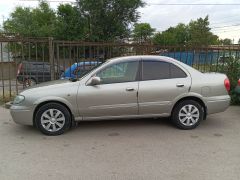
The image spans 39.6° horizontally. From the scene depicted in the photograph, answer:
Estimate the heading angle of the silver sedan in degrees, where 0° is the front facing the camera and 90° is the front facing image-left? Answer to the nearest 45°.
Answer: approximately 90°

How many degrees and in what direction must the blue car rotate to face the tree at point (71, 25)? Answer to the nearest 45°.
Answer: approximately 90° to its right

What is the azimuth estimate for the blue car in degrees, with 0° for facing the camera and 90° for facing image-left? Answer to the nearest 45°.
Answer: approximately 90°

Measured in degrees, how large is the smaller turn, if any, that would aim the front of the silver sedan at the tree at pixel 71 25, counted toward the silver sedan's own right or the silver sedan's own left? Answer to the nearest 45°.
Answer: approximately 90° to the silver sedan's own right

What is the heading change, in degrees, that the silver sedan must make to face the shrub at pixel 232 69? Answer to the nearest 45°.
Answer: approximately 135° to its right

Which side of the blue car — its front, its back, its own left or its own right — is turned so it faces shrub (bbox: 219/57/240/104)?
back

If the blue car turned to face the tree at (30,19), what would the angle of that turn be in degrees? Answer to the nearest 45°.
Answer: approximately 90° to its right

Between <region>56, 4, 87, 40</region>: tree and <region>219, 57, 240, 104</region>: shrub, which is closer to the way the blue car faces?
the tree

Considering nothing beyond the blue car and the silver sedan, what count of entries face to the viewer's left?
2

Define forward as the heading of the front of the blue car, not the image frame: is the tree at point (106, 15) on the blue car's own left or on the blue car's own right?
on the blue car's own right

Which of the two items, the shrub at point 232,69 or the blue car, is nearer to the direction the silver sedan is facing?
the blue car

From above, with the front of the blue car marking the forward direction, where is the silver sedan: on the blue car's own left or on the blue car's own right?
on the blue car's own left
